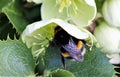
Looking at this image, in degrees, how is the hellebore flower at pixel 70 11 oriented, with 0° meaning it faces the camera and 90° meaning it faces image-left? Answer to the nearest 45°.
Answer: approximately 0°

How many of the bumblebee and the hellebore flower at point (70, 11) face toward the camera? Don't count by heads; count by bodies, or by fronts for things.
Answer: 1
